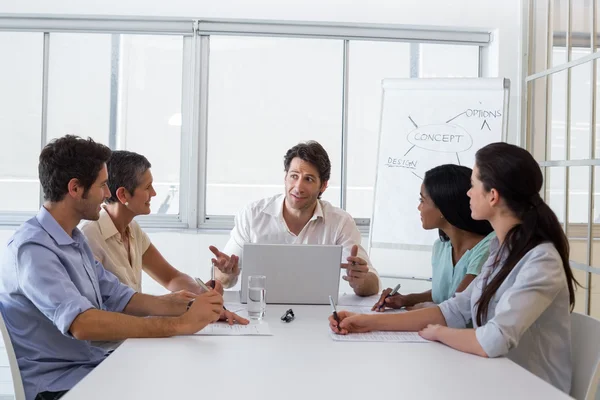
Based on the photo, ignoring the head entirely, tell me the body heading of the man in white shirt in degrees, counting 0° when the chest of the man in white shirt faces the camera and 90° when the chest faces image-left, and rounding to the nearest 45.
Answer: approximately 0°

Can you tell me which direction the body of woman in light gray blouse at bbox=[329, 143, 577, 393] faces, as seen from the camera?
to the viewer's left

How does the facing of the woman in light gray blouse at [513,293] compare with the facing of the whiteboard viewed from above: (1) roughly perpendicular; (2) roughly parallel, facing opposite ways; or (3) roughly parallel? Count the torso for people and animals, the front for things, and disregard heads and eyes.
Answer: roughly perpendicular

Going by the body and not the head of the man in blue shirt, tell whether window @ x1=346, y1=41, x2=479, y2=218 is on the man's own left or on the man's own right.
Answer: on the man's own left

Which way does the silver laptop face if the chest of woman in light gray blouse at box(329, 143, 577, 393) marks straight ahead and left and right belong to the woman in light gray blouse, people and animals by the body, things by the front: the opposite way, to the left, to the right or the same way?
to the right

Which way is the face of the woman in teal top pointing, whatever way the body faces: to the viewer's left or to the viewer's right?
to the viewer's left

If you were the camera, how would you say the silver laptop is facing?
facing away from the viewer

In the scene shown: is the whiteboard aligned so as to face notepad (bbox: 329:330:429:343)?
yes

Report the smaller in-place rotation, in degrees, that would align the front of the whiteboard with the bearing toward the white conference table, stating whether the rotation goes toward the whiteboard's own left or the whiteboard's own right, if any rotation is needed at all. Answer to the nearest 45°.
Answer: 0° — it already faces it
